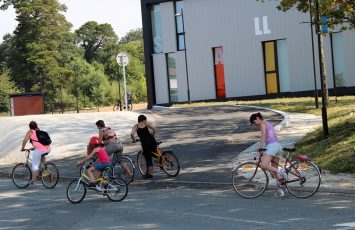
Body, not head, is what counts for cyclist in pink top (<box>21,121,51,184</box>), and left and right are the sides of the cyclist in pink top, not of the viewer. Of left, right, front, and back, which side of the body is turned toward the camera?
left

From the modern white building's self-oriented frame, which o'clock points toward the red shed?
The red shed is roughly at 3 o'clock from the modern white building.

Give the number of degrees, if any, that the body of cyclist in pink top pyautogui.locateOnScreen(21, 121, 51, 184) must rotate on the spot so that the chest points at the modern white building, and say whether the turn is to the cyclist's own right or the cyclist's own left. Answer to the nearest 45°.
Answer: approximately 135° to the cyclist's own right
